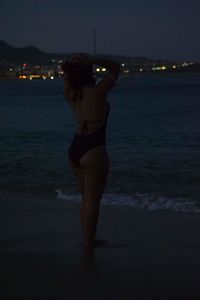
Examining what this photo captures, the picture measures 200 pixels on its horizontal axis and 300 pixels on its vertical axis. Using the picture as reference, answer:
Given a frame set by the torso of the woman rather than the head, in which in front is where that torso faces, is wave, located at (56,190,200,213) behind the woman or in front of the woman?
in front

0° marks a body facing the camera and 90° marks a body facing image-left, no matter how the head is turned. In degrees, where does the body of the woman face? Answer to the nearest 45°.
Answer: approximately 225°
